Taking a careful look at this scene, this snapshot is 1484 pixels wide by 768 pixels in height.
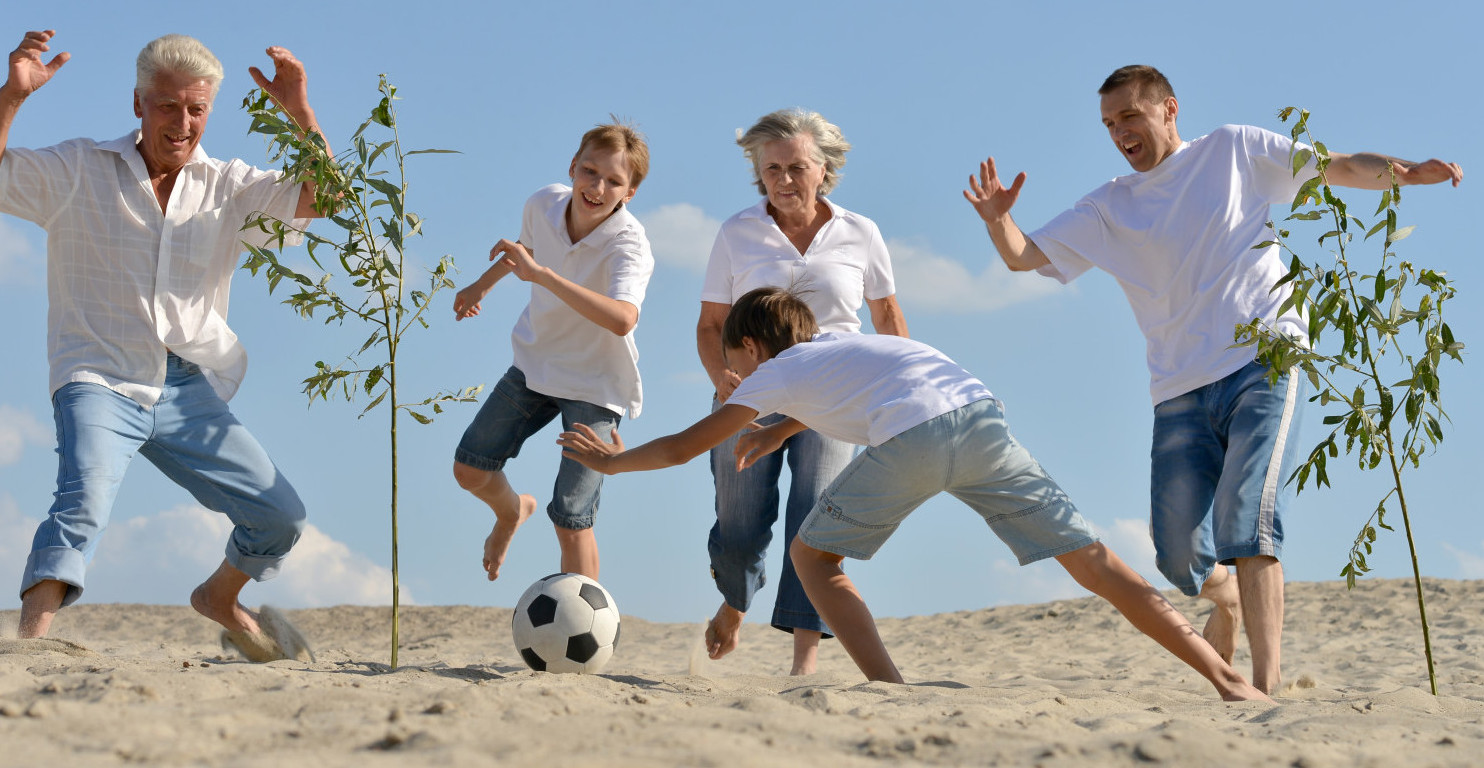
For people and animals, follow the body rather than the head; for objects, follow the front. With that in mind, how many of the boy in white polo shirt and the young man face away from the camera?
0

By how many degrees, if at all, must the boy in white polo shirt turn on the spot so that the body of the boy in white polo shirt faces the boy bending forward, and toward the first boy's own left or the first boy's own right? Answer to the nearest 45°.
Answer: approximately 90° to the first boy's own left

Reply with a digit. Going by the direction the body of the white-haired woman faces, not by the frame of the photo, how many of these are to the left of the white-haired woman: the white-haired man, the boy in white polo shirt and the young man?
1

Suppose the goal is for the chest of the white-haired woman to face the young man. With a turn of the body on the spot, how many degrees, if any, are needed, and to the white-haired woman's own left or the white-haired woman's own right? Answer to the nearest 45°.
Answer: approximately 90° to the white-haired woman's own left

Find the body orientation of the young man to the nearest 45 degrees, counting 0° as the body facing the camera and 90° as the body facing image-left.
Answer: approximately 45°

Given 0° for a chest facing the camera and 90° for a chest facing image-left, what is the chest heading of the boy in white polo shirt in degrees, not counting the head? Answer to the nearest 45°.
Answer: approximately 45°

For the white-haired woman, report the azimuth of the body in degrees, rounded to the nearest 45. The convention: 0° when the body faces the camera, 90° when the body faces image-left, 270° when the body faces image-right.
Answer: approximately 0°
